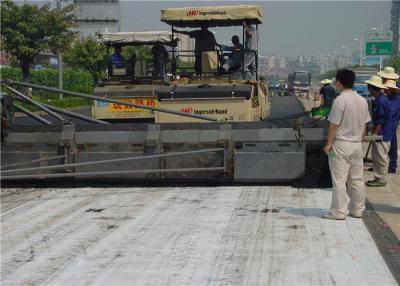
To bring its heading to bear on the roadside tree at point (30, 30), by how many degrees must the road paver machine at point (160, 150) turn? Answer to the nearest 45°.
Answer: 0° — it already faces it

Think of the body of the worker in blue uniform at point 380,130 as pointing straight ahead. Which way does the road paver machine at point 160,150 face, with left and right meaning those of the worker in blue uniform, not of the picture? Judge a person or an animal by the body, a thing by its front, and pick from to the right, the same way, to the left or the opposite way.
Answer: to the right

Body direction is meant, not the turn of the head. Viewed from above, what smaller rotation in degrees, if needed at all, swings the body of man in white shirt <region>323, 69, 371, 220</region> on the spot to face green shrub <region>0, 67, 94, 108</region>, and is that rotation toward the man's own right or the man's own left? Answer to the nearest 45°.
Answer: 0° — they already face it

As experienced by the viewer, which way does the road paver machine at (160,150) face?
facing away from the viewer

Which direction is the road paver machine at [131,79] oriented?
away from the camera

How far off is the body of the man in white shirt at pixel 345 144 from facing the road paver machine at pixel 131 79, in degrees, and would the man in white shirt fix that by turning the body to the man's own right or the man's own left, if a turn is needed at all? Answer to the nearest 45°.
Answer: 0° — they already face it

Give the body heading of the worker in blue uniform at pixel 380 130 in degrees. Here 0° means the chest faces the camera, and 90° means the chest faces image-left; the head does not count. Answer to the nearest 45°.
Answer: approximately 90°

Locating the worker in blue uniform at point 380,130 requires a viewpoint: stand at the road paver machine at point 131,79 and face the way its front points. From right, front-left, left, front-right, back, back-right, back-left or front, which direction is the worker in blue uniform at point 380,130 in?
back-right

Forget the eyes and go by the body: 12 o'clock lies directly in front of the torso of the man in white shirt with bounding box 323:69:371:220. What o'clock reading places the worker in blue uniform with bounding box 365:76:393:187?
The worker in blue uniform is roughly at 2 o'clock from the man in white shirt.

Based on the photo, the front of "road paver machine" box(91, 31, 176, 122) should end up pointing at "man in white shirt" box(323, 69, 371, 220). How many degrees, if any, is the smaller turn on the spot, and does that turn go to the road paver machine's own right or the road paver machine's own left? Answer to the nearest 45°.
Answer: approximately 180°

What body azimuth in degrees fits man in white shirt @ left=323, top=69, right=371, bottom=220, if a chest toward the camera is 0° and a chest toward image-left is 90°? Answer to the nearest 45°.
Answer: approximately 135°

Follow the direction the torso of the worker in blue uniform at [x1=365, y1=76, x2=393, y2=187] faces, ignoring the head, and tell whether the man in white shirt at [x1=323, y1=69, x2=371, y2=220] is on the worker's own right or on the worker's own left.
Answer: on the worker's own left
